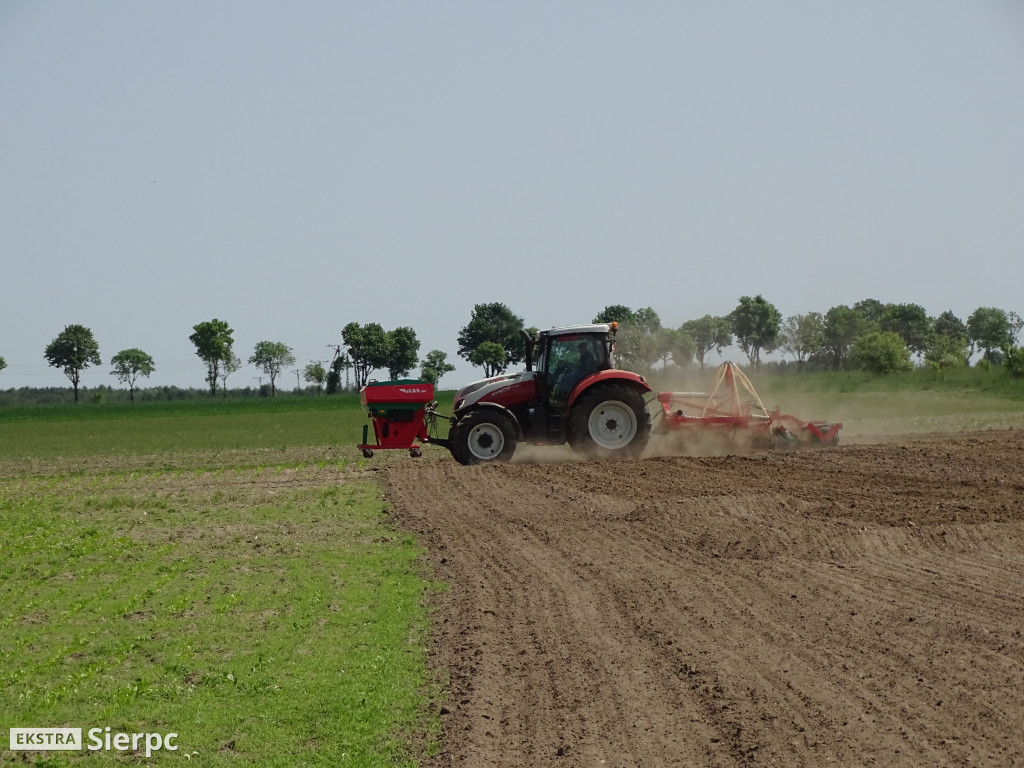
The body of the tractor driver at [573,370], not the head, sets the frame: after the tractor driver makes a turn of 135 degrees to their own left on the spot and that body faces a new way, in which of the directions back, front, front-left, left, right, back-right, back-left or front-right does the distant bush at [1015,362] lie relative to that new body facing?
left

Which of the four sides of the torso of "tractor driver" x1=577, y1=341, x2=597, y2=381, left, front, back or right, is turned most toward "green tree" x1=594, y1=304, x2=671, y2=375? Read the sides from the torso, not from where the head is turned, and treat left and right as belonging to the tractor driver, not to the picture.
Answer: right

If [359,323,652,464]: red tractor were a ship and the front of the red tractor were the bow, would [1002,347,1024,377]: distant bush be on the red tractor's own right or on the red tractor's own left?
on the red tractor's own right

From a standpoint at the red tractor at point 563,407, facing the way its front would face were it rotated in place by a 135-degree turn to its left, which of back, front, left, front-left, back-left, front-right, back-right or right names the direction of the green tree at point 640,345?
left

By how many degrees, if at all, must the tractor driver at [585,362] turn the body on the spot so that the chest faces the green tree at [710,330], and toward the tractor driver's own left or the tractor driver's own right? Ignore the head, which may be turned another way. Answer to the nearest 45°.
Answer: approximately 90° to the tractor driver's own right

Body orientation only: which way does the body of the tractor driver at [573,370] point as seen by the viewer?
to the viewer's left

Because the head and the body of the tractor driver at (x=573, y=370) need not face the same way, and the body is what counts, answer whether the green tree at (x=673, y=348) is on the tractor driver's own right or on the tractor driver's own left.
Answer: on the tractor driver's own right

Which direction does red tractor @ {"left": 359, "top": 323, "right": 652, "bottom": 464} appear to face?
to the viewer's left
